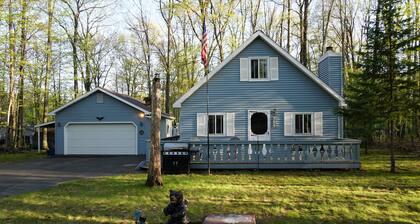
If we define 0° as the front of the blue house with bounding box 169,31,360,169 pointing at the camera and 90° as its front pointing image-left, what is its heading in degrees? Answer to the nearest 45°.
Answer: approximately 0°

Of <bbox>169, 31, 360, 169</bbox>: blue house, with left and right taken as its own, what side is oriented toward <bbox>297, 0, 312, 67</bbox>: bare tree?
back

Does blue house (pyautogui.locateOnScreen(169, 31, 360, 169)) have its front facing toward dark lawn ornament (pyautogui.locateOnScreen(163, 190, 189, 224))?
yes
